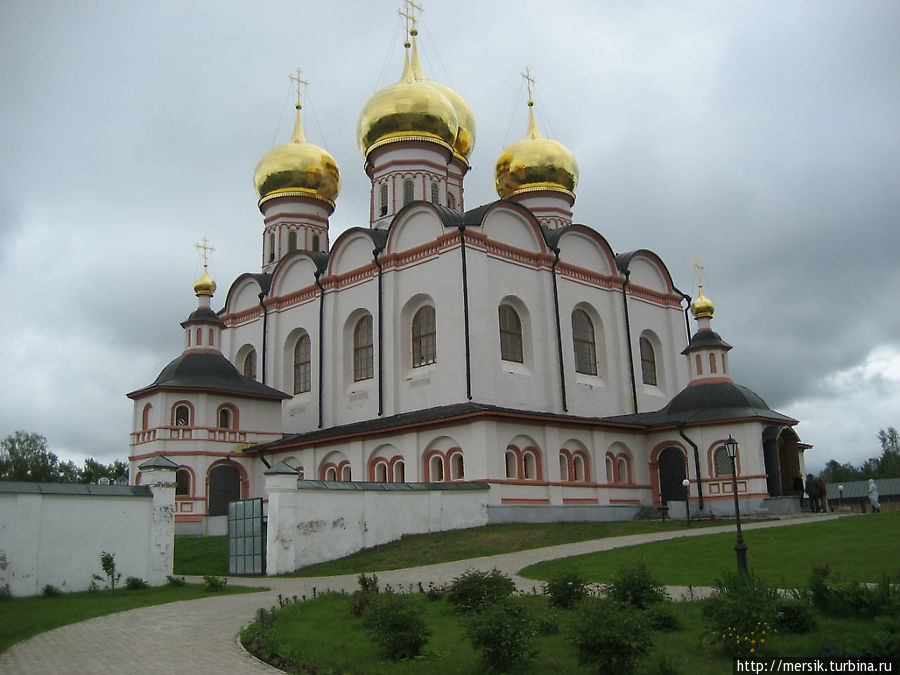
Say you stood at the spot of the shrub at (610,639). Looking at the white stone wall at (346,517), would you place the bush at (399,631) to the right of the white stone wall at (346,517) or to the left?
left

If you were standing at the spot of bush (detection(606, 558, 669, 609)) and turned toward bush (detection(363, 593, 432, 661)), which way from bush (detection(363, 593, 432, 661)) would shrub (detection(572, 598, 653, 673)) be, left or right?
left

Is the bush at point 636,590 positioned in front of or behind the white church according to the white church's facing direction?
in front

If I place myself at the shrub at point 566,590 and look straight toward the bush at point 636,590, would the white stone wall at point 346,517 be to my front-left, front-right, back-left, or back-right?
back-left

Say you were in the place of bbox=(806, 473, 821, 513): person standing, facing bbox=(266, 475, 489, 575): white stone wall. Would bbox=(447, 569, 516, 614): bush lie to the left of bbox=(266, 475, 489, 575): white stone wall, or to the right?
left
